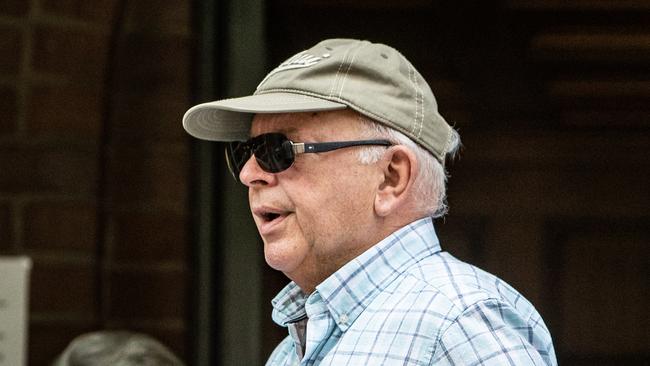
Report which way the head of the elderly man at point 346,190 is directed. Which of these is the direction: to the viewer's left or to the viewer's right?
to the viewer's left

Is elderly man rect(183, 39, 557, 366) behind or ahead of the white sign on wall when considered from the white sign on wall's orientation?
ahead

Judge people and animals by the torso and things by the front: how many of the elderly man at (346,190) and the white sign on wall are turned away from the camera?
0

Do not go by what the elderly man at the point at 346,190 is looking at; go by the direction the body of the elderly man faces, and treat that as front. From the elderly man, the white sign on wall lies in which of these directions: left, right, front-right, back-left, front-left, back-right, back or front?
right

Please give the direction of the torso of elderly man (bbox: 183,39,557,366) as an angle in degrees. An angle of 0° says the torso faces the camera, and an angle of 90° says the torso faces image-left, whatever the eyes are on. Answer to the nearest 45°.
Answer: approximately 45°

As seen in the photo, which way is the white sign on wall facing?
toward the camera
